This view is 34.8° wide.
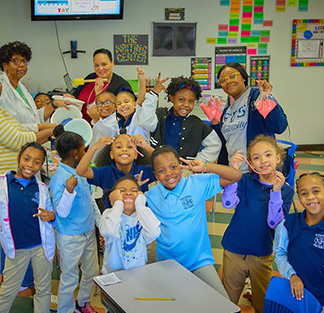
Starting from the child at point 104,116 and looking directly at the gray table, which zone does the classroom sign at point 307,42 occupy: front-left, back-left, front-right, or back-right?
back-left

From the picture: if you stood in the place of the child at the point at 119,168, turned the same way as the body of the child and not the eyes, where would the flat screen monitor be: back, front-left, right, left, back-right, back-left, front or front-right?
back

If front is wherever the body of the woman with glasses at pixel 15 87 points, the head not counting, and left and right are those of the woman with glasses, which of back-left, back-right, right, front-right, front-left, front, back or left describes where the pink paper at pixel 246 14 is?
left
